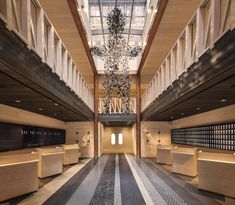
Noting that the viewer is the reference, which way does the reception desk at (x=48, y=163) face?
facing the viewer and to the right of the viewer

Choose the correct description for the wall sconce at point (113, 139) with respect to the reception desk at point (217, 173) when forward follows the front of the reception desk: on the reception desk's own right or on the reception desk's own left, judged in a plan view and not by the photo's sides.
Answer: on the reception desk's own right

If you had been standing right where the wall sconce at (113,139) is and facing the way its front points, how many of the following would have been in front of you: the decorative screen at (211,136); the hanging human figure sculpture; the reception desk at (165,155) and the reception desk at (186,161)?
4

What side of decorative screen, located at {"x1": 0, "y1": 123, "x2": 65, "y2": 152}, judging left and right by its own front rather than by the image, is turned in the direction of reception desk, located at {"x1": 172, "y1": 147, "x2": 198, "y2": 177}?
front

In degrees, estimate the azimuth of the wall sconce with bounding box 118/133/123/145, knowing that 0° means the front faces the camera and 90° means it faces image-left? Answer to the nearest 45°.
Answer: approximately 0°

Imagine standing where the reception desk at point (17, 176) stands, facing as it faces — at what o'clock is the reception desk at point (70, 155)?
the reception desk at point (70, 155) is roughly at 8 o'clock from the reception desk at point (17, 176).

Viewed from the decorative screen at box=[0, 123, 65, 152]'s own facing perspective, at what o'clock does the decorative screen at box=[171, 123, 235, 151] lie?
the decorative screen at box=[171, 123, 235, 151] is roughly at 11 o'clock from the decorative screen at box=[0, 123, 65, 152].

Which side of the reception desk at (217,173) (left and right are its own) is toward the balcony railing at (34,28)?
front

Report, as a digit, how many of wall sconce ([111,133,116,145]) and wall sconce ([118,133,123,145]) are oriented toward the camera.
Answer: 2
